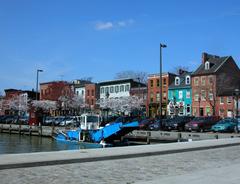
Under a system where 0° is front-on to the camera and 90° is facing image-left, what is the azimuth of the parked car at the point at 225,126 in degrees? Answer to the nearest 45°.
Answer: approximately 45°

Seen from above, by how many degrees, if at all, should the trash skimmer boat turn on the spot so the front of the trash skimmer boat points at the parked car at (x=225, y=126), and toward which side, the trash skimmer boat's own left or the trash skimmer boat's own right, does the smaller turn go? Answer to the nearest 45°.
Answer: approximately 45° to the trash skimmer boat's own left

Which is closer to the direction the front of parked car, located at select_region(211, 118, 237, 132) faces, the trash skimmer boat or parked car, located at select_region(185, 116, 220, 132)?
the trash skimmer boat

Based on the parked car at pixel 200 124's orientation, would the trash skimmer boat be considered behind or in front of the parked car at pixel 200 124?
in front

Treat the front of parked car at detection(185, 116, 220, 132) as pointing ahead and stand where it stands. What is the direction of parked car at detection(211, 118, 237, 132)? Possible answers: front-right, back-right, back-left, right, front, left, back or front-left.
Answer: left

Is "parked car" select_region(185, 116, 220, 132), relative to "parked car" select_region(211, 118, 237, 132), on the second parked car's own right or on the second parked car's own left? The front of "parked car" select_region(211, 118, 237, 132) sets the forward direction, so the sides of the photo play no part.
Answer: on the second parked car's own right

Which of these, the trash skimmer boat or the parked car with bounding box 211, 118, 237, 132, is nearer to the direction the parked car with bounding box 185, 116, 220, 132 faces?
the trash skimmer boat

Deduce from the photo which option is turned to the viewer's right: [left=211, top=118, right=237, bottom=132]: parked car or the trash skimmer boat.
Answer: the trash skimmer boat

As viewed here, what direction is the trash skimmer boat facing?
to the viewer's right

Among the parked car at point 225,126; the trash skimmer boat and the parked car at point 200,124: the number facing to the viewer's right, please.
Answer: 1

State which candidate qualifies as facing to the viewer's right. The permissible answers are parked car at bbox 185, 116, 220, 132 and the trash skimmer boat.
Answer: the trash skimmer boat

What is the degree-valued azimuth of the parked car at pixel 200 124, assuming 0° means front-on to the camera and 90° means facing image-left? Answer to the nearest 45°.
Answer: approximately 45°

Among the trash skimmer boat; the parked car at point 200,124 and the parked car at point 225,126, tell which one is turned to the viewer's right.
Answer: the trash skimmer boat

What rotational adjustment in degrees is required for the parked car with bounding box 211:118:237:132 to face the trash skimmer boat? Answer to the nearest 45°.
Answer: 0° — it already faces it
